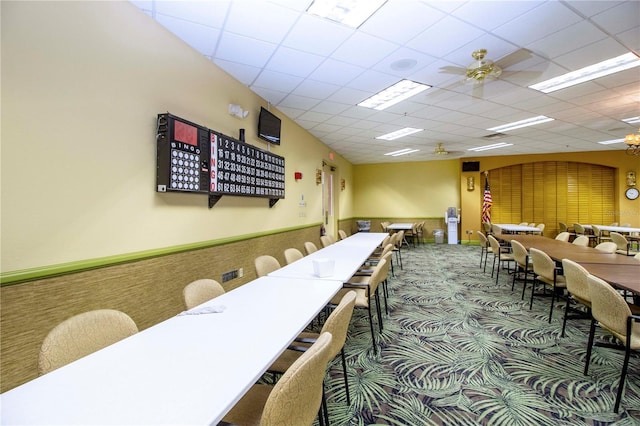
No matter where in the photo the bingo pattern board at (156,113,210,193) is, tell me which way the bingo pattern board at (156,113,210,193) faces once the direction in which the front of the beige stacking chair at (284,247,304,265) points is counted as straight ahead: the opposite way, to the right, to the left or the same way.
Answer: the same way

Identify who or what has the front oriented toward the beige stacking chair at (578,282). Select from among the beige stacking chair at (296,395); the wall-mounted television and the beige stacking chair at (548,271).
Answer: the wall-mounted television

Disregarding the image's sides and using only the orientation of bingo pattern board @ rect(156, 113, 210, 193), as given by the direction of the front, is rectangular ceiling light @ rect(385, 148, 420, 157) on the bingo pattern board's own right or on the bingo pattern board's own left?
on the bingo pattern board's own left

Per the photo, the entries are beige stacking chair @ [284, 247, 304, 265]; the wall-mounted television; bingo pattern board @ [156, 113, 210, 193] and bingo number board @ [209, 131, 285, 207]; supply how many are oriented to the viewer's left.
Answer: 0

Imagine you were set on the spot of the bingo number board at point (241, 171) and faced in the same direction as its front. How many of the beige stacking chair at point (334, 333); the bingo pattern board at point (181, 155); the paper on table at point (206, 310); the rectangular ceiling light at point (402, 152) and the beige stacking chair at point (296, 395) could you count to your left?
1

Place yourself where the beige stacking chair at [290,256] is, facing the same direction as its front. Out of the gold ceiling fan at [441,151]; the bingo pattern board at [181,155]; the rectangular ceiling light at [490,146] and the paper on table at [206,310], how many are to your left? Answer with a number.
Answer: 2

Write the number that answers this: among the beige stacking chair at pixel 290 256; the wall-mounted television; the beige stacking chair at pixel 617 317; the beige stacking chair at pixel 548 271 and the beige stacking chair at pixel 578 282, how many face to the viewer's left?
0

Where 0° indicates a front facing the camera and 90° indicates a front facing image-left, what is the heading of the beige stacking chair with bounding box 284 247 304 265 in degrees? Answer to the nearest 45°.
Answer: approximately 315°

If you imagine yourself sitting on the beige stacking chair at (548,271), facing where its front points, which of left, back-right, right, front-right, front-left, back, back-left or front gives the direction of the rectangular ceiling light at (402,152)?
left

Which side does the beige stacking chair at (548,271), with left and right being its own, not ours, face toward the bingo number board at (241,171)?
back

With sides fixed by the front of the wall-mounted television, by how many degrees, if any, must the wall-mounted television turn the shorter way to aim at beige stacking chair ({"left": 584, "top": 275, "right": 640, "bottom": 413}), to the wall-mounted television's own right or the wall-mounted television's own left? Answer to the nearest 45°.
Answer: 0° — it already faces it

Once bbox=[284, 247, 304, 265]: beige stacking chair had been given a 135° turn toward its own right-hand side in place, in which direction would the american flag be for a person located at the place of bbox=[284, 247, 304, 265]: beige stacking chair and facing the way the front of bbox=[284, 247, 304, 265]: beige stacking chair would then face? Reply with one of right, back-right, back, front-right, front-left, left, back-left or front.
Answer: back-right

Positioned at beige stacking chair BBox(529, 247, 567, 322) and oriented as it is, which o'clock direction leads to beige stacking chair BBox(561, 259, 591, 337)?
beige stacking chair BBox(561, 259, 591, 337) is roughly at 4 o'clock from beige stacking chair BBox(529, 247, 567, 322).

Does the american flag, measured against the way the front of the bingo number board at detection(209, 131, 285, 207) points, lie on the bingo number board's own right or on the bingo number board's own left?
on the bingo number board's own left

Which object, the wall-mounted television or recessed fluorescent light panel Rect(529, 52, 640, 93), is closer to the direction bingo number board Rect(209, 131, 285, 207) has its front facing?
the recessed fluorescent light panel

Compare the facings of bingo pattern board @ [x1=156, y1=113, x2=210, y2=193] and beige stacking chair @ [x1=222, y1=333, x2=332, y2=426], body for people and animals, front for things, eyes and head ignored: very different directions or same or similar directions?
very different directions

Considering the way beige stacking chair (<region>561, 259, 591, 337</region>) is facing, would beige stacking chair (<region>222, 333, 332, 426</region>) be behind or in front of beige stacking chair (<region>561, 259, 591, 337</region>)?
behind

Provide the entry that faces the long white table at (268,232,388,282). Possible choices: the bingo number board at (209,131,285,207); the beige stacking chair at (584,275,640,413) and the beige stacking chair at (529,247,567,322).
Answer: the bingo number board

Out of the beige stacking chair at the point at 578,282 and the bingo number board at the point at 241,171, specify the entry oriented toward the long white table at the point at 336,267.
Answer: the bingo number board

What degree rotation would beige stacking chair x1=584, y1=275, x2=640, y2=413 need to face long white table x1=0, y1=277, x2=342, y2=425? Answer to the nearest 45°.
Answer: approximately 180°

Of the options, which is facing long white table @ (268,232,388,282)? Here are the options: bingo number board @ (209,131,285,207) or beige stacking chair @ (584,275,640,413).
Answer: the bingo number board

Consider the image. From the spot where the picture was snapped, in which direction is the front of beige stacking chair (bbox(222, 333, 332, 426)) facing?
facing away from the viewer and to the left of the viewer
